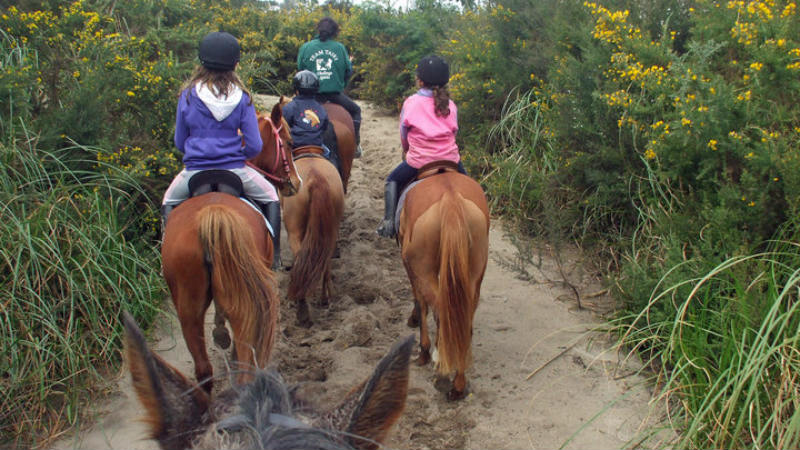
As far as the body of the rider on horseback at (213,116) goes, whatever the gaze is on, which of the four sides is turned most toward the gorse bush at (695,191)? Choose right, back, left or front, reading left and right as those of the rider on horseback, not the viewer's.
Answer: right

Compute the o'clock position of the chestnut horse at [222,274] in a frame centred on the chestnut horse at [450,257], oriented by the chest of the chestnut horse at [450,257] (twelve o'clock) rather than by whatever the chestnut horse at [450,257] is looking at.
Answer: the chestnut horse at [222,274] is roughly at 8 o'clock from the chestnut horse at [450,257].

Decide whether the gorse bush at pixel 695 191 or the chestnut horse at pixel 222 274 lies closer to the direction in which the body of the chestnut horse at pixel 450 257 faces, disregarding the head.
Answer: the gorse bush

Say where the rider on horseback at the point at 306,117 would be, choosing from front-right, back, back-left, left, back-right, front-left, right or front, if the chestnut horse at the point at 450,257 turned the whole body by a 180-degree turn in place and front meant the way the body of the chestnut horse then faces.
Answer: back-right

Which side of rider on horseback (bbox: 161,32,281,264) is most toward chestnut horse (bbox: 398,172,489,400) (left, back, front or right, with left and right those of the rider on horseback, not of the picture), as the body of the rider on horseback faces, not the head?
right

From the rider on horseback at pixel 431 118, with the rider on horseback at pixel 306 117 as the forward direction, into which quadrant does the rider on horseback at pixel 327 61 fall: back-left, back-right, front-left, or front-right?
front-right

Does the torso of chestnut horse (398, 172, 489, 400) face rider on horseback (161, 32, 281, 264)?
no

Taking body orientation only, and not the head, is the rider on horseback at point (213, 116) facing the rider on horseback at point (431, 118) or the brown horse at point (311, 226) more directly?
the brown horse

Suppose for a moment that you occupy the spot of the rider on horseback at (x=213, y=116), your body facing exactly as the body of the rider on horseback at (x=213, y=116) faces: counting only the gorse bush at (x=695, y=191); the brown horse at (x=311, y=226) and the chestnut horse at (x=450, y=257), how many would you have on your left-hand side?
0

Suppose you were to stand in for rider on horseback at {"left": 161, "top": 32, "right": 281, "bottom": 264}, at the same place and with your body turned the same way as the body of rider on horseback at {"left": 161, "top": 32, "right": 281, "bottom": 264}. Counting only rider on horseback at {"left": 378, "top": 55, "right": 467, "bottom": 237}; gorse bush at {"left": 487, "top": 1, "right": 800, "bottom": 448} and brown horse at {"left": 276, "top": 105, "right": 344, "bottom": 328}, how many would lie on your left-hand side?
0

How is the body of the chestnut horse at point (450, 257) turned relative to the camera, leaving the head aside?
away from the camera

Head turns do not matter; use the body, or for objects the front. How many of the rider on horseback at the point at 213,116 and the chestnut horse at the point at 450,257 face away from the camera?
2

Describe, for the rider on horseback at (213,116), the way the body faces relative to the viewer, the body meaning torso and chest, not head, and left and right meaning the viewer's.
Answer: facing away from the viewer

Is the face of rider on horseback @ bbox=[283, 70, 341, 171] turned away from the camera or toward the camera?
away from the camera

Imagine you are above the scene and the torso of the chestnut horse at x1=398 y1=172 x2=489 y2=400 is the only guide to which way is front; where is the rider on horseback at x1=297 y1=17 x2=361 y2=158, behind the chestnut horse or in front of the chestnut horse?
in front

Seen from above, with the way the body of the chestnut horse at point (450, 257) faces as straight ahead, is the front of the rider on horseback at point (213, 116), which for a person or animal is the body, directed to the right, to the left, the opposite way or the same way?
the same way

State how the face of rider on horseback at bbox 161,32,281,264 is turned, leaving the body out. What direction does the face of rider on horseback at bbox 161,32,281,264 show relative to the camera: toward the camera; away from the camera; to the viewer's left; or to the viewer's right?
away from the camera
